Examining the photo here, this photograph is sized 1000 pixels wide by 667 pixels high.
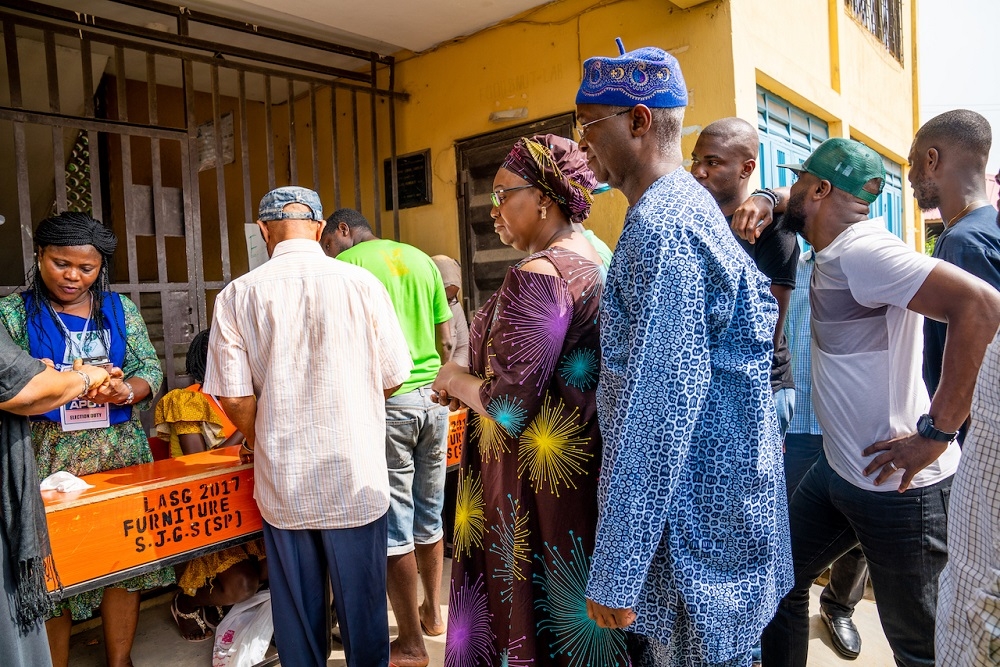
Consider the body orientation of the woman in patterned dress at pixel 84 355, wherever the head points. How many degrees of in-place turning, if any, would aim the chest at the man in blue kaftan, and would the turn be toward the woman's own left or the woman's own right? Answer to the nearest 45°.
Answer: approximately 45° to the woman's own left

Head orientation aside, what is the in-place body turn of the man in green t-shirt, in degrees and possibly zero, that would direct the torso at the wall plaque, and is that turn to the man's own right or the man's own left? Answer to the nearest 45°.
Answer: approximately 45° to the man's own right

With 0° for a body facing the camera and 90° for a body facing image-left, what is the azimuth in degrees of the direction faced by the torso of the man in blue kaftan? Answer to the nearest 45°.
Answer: approximately 90°

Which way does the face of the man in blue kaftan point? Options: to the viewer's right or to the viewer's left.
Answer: to the viewer's left

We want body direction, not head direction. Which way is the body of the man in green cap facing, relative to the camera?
to the viewer's left

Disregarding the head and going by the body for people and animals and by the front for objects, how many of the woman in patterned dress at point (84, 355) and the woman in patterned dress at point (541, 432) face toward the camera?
1

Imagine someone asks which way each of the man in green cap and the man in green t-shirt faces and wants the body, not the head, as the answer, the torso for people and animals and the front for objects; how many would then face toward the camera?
0

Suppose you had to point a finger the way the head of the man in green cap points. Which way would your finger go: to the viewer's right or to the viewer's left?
to the viewer's left

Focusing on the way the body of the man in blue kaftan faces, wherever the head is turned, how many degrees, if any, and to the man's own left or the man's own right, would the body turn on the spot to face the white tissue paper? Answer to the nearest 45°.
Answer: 0° — they already face it

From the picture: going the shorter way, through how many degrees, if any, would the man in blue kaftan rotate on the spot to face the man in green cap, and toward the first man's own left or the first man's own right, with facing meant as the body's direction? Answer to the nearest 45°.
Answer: approximately 135° to the first man's own right

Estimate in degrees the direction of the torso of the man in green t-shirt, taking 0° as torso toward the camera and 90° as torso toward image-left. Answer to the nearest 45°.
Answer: approximately 135°

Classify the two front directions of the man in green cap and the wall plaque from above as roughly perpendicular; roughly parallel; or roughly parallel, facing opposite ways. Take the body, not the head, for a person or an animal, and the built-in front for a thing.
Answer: roughly perpendicular
